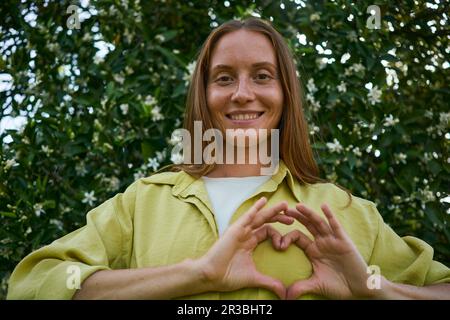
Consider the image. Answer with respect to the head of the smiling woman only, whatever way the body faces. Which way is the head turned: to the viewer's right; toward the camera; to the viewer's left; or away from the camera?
toward the camera

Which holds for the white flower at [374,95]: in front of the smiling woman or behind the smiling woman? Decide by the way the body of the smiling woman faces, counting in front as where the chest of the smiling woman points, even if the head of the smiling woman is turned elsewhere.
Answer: behind

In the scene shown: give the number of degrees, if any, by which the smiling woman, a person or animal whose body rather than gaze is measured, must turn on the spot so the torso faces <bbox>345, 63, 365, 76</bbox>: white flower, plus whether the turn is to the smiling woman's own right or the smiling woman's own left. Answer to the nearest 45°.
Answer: approximately 135° to the smiling woman's own left

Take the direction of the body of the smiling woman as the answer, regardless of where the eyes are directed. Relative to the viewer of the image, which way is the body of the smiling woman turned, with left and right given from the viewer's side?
facing the viewer

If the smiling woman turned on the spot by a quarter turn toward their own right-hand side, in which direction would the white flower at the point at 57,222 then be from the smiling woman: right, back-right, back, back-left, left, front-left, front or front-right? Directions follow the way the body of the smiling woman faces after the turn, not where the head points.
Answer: front-right

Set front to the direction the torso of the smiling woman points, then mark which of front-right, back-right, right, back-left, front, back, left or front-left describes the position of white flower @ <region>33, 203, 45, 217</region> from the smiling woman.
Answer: back-right

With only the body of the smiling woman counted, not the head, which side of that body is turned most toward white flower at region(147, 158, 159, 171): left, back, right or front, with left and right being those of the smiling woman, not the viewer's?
back

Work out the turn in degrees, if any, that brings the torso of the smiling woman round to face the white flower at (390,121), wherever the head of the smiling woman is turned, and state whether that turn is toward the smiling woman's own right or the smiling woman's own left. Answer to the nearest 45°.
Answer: approximately 135° to the smiling woman's own left

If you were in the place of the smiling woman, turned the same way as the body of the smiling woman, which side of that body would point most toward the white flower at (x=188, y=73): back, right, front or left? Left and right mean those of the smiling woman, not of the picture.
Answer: back

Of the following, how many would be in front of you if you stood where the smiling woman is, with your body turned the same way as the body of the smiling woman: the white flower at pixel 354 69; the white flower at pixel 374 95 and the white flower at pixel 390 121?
0

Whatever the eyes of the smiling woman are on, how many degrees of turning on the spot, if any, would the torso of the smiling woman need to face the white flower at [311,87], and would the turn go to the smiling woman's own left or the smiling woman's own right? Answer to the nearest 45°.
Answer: approximately 180°

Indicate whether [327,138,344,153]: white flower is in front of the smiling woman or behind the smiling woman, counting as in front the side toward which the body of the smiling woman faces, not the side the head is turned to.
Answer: behind
